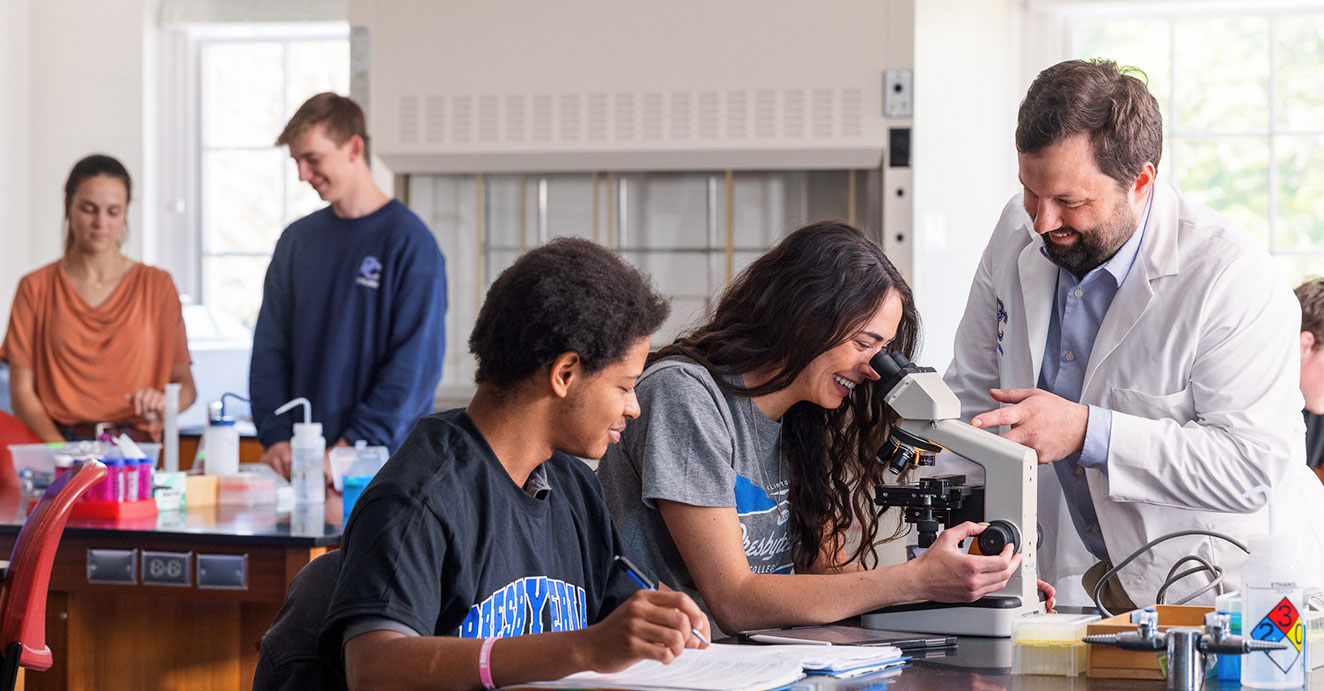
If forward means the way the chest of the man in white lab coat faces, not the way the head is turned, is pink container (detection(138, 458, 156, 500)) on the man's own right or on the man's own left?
on the man's own right

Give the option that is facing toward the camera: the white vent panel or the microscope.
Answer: the white vent panel

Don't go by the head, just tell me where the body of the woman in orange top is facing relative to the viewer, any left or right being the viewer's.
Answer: facing the viewer

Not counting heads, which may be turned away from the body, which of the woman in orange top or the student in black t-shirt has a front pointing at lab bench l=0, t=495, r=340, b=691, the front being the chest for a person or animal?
the woman in orange top

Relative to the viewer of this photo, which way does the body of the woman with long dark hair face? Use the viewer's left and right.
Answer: facing the viewer and to the right of the viewer

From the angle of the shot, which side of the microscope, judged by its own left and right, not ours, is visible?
left

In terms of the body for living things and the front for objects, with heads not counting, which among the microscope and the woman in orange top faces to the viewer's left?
the microscope

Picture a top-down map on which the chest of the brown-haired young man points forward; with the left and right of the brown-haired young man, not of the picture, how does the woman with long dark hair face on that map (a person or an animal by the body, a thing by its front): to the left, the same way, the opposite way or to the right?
to the left

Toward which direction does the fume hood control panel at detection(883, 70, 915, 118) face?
toward the camera

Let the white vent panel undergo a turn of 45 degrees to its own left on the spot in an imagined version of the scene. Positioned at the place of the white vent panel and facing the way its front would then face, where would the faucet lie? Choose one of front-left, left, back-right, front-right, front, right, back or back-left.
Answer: front-right

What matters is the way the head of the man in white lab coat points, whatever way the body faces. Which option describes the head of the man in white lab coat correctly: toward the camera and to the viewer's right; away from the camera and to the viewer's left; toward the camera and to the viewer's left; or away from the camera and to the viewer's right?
toward the camera and to the viewer's left

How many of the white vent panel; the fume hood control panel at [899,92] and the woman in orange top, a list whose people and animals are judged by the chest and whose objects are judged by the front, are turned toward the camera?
3

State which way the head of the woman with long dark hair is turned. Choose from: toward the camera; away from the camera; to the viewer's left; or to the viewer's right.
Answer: to the viewer's right

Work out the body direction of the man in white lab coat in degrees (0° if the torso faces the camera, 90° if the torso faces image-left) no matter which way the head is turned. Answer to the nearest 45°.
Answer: approximately 45°

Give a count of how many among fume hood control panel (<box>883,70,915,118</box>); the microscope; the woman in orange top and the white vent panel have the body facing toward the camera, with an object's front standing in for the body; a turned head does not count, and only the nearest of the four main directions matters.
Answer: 3

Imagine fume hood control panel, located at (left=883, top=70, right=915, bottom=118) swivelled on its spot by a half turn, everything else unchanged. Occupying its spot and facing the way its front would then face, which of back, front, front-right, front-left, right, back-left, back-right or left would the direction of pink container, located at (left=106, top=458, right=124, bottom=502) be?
back-left

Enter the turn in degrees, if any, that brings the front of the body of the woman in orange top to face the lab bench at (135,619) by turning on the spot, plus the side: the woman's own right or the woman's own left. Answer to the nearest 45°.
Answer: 0° — they already face it
